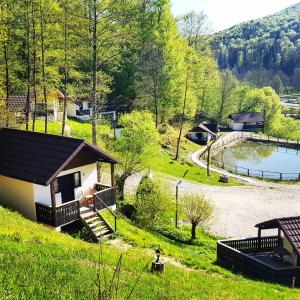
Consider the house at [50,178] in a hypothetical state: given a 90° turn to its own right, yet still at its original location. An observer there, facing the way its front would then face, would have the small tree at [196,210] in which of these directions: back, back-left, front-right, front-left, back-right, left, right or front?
back-left

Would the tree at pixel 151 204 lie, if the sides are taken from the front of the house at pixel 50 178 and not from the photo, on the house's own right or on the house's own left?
on the house's own left

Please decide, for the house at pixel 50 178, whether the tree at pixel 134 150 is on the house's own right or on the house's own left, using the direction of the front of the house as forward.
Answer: on the house's own left

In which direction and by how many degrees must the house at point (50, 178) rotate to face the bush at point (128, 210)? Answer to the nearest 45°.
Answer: approximately 90° to its left

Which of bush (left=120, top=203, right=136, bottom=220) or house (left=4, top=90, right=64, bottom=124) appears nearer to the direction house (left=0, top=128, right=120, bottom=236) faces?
the bush

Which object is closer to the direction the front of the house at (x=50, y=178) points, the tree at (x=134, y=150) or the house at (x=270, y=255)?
the house

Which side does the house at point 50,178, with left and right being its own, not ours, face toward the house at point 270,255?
front

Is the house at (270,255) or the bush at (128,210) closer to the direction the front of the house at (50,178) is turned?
the house

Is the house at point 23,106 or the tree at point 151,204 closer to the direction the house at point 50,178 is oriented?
the tree

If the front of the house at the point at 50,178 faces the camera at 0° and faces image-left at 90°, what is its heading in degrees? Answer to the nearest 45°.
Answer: approximately 315°

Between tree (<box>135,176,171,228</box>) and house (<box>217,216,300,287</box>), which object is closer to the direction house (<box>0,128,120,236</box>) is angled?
the house

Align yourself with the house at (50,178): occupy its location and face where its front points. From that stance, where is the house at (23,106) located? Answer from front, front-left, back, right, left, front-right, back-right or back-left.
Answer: back-left

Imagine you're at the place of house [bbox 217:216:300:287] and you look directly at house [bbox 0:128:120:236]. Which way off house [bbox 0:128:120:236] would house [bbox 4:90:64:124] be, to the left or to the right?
right
